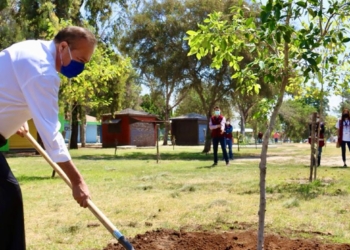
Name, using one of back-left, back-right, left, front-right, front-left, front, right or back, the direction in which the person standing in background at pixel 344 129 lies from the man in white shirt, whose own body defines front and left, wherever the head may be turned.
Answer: front-left

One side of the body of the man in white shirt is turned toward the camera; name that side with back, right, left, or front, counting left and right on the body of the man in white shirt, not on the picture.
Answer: right

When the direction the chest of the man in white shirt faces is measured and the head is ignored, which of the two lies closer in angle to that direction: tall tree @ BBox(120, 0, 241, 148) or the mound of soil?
the mound of soil

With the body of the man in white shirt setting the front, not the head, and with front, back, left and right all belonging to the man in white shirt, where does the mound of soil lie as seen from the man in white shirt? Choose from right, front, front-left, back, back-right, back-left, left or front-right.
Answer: front-left

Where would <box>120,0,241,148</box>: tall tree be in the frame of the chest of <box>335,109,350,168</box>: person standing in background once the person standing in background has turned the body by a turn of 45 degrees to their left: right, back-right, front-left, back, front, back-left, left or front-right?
back

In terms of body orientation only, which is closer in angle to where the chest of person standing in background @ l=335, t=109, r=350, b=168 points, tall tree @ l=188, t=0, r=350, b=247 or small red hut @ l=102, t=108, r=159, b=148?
the tall tree

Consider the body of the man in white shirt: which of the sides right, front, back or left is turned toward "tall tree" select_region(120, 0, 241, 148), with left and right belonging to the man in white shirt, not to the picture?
left

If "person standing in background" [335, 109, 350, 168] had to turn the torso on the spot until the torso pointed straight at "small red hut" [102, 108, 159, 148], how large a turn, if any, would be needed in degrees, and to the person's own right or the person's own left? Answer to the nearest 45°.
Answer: approximately 135° to the person's own right

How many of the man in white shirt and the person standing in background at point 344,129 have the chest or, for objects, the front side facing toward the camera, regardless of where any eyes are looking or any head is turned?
1

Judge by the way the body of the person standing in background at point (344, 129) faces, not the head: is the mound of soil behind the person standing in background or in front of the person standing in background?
in front

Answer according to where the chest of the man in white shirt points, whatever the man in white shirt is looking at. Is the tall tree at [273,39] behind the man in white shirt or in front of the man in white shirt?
in front

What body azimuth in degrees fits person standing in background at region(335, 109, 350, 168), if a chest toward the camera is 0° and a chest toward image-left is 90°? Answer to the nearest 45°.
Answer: approximately 0°
